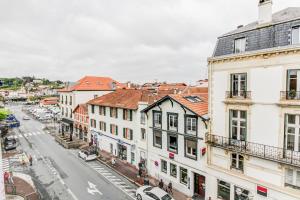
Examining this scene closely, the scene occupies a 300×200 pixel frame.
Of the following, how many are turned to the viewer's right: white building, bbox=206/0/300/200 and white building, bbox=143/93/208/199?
0

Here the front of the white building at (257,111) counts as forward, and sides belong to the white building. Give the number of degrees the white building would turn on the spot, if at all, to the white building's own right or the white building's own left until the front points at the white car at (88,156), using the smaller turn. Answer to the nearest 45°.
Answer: approximately 45° to the white building's own right

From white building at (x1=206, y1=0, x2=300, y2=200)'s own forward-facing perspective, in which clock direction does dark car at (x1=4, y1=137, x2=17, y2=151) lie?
The dark car is roughly at 2 o'clock from the white building.

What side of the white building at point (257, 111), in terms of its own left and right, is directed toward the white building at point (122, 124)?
right

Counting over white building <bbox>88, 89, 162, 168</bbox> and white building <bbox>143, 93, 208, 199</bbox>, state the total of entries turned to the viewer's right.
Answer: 0

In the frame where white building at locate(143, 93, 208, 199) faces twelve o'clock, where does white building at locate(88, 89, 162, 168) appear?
white building at locate(88, 89, 162, 168) is roughly at 3 o'clock from white building at locate(143, 93, 208, 199).

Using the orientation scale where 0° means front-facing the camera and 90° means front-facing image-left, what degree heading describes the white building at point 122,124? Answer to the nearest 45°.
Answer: approximately 45°

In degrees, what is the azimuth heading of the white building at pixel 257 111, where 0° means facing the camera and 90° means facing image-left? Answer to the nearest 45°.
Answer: approximately 45°

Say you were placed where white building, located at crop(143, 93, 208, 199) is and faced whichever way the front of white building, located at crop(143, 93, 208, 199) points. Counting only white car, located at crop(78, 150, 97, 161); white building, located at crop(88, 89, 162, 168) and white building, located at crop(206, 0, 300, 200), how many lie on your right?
2

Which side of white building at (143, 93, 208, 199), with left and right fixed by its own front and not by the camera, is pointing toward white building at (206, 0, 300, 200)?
left

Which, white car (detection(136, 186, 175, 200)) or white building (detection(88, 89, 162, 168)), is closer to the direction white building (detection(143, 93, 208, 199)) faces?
the white car

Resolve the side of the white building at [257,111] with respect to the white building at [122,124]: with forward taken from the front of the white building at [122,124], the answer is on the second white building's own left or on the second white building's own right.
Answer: on the second white building's own left

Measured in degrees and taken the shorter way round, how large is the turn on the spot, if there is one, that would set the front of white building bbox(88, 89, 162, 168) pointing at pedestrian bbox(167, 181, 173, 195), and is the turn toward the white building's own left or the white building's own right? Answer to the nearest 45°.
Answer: approximately 90° to the white building's own left

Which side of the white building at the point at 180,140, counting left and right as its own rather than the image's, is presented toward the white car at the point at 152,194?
front
